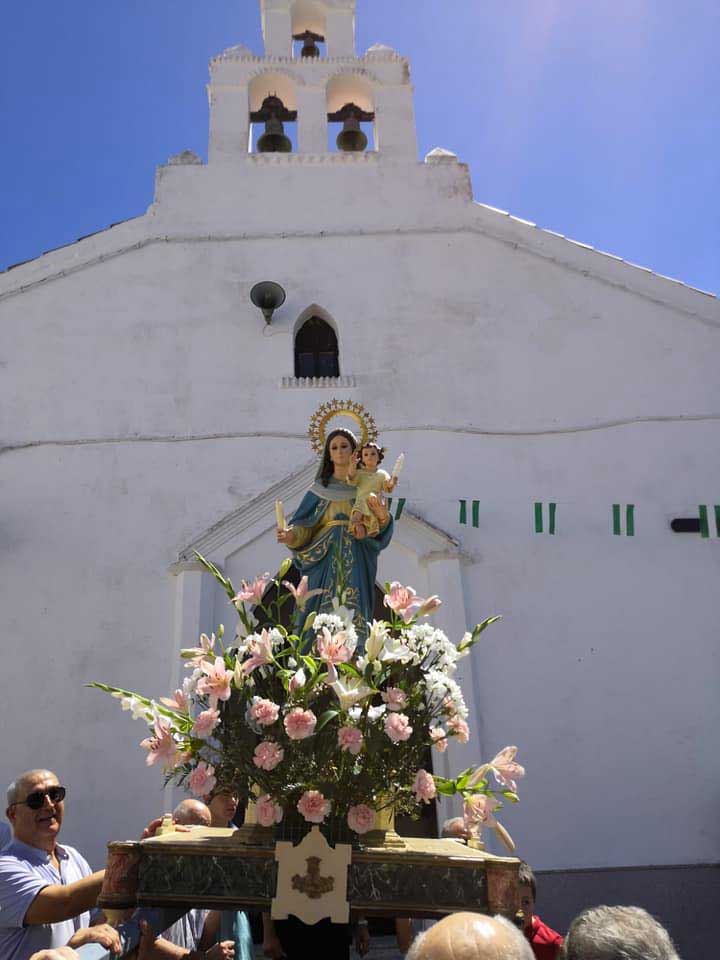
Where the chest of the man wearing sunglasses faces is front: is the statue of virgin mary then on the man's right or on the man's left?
on the man's left

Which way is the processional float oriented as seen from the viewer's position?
toward the camera

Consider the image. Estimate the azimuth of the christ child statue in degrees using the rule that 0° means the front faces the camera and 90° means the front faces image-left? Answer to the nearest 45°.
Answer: approximately 0°

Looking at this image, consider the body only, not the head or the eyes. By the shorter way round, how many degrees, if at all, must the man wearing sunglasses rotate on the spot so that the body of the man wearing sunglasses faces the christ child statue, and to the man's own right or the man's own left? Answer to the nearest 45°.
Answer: approximately 90° to the man's own left

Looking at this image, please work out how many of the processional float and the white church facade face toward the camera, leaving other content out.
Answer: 2

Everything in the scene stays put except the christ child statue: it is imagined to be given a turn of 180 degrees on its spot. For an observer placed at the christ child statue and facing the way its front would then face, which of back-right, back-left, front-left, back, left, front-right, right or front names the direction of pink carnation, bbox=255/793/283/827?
back

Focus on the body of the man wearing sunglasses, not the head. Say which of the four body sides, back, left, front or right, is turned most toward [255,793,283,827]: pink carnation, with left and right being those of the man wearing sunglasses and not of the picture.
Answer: front

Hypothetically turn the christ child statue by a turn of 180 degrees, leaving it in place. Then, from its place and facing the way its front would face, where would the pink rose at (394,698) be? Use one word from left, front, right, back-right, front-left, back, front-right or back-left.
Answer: back

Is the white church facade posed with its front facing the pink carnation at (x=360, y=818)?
yes

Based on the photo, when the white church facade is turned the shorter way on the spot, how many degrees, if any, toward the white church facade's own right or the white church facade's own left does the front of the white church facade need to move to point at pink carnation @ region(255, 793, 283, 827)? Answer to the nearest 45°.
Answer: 0° — it already faces it

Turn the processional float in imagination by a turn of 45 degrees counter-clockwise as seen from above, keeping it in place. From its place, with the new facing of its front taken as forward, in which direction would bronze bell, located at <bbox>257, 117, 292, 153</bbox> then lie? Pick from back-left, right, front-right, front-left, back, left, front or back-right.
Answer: back-left

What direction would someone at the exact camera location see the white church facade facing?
facing the viewer

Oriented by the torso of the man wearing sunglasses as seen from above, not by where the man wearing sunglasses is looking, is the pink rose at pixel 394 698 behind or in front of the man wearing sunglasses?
in front

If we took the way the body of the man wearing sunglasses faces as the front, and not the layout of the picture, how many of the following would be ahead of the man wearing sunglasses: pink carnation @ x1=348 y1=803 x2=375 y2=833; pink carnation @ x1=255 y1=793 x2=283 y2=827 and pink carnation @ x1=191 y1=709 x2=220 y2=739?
3
